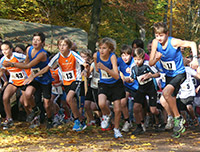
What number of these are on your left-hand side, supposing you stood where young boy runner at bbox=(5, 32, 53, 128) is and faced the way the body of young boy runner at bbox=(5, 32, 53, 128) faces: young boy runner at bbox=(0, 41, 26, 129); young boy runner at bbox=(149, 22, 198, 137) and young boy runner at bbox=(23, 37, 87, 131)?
2

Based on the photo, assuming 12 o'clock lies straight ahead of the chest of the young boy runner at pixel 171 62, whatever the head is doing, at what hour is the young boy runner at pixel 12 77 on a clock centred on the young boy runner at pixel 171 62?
the young boy runner at pixel 12 77 is roughly at 2 o'clock from the young boy runner at pixel 171 62.

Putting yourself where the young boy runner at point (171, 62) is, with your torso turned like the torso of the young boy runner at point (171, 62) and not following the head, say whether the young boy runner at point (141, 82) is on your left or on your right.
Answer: on your right

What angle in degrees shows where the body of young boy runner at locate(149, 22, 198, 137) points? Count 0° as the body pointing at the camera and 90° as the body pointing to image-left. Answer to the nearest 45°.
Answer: approximately 45°

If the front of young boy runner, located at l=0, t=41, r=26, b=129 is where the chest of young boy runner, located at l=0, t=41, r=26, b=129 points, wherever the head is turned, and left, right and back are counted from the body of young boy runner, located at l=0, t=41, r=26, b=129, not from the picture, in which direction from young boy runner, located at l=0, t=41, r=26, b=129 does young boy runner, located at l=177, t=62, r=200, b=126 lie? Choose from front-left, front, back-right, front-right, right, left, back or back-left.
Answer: back-left
